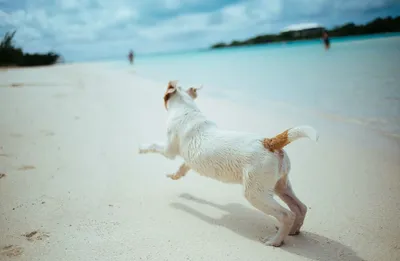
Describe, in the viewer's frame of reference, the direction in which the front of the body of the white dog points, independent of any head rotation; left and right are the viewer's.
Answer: facing away from the viewer and to the left of the viewer
